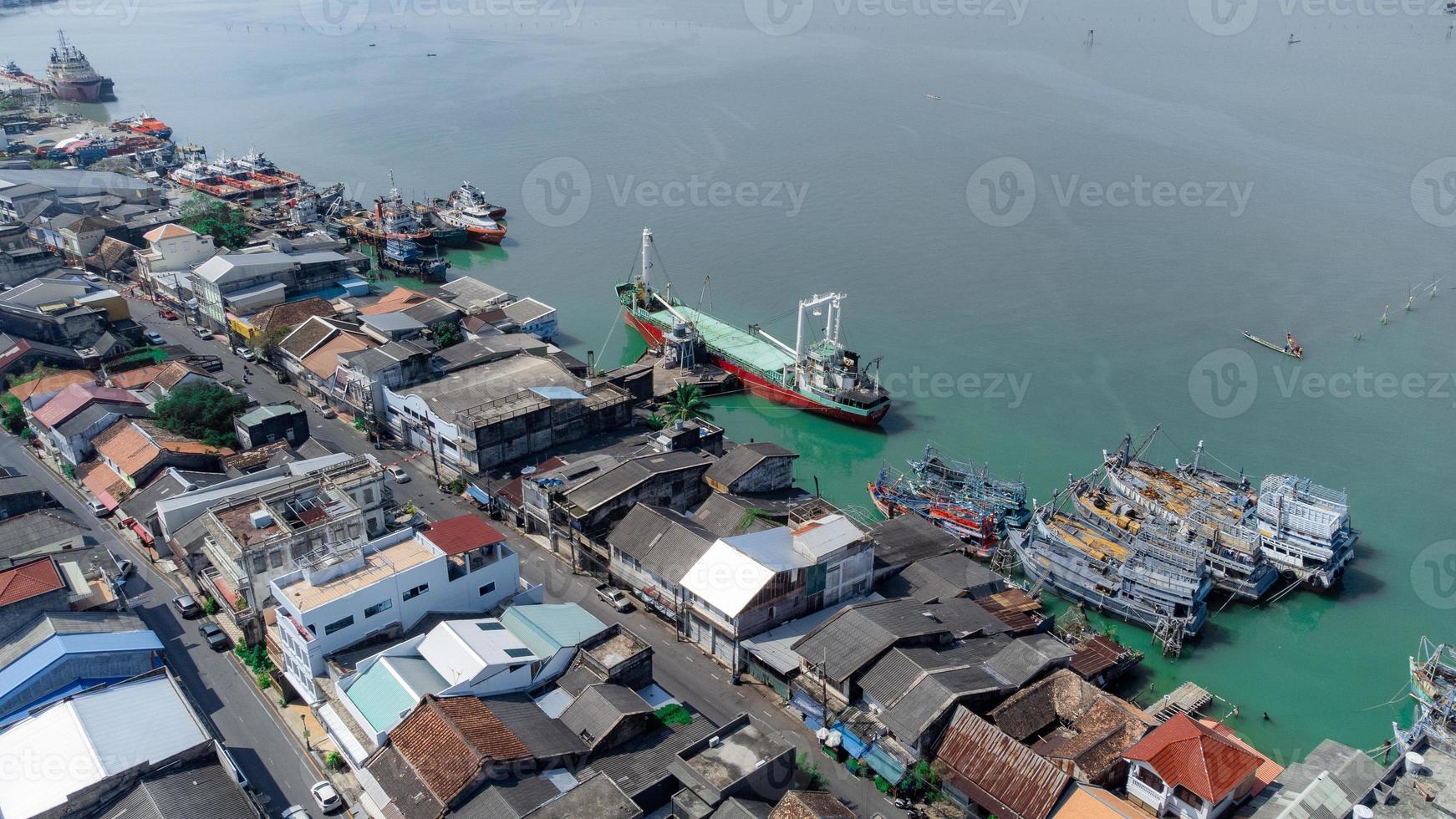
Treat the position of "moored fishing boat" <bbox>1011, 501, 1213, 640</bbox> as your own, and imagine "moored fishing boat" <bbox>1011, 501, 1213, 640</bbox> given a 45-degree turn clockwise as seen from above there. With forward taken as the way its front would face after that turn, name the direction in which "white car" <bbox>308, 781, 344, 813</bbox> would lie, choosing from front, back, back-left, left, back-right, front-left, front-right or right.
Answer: back-left

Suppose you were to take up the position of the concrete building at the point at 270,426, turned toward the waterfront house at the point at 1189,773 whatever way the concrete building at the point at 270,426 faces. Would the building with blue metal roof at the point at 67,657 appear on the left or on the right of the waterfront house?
right

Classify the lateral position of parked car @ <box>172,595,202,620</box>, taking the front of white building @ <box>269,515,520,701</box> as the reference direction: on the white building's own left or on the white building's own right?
on the white building's own right

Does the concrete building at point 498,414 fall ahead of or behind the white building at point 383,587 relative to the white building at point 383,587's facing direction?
behind

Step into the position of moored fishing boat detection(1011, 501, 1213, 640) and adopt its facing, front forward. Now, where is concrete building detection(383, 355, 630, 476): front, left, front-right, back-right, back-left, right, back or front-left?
front-left

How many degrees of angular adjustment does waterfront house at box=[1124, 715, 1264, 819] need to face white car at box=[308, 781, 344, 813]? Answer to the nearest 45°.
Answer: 0° — it already faces it

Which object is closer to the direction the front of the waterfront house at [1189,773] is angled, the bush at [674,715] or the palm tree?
the bush
